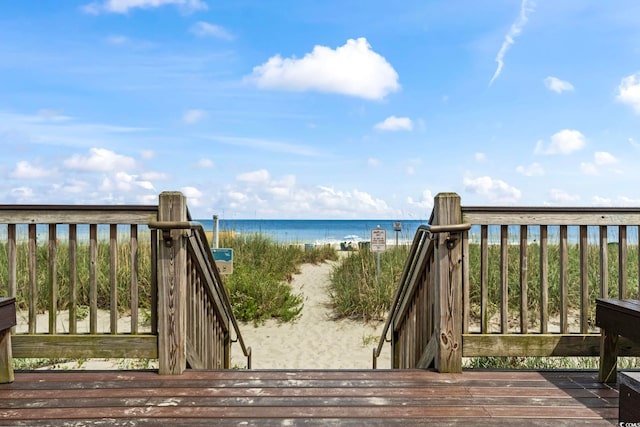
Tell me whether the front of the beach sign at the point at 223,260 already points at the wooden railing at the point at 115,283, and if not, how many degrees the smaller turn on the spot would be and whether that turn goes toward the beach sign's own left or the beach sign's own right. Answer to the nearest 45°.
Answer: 0° — it already faces it

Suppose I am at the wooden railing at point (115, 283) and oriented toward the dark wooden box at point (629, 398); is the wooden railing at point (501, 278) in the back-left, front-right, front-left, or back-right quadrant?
front-left

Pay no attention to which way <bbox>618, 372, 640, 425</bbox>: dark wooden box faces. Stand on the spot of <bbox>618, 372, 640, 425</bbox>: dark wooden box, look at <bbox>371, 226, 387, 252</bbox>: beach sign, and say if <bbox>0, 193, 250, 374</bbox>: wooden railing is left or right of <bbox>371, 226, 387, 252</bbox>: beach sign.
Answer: left

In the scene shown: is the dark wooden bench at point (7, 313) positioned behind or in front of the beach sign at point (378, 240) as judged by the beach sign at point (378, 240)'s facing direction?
in front

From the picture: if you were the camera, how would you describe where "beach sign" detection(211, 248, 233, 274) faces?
facing the viewer

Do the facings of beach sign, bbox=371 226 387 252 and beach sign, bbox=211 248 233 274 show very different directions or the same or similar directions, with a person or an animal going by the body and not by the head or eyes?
same or similar directions

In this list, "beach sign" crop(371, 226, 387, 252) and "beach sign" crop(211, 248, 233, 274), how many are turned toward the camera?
2

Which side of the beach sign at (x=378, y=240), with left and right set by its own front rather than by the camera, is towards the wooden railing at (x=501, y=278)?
front

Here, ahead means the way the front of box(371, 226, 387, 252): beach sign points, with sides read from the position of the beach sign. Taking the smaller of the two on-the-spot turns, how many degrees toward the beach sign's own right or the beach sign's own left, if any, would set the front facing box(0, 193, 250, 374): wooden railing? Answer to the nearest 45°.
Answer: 0° — it already faces it

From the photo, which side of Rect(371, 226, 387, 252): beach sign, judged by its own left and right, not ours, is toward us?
front

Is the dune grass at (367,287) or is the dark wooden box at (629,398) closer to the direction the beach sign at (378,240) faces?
the dark wooden box

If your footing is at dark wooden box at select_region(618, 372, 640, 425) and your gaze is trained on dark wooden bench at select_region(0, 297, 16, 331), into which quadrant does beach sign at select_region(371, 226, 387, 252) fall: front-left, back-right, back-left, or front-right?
front-right
